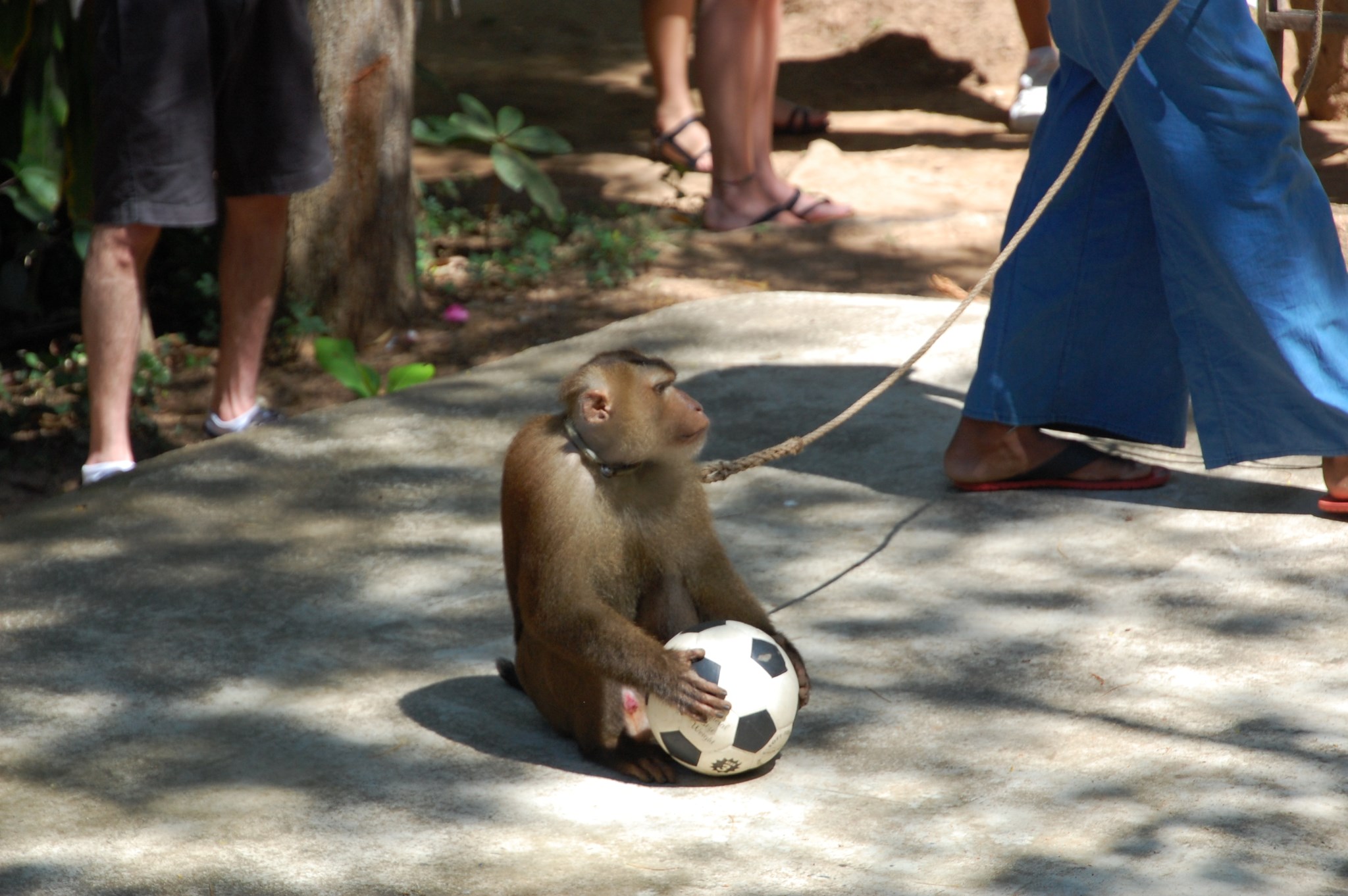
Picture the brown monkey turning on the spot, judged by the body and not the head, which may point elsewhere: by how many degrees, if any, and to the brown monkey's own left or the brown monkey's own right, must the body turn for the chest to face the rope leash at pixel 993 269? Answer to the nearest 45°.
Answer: approximately 90° to the brown monkey's own left

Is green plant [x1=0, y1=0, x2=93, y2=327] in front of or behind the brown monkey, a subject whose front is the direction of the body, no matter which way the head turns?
behind

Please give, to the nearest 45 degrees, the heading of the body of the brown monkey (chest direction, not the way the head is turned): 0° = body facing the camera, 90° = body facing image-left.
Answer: approximately 315°

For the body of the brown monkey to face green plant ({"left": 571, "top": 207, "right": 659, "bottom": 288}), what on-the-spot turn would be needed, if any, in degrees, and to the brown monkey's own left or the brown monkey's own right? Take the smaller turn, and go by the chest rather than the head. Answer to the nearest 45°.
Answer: approximately 135° to the brown monkey's own left

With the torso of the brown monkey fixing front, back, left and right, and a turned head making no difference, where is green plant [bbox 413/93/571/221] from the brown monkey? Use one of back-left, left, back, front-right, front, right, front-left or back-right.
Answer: back-left

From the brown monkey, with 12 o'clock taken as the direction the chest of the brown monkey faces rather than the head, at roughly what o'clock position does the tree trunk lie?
The tree trunk is roughly at 7 o'clock from the brown monkey.

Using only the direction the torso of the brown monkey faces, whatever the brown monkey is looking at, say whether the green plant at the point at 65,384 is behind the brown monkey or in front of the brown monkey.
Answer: behind
